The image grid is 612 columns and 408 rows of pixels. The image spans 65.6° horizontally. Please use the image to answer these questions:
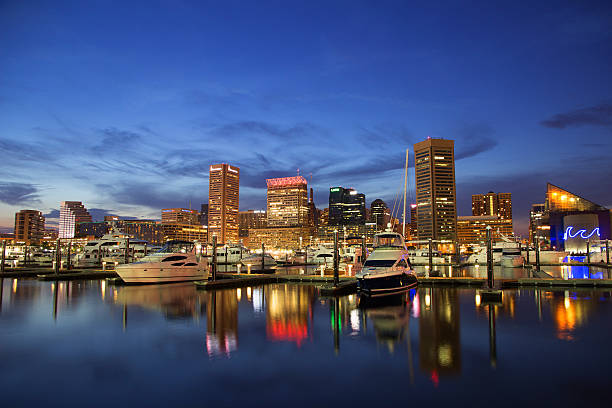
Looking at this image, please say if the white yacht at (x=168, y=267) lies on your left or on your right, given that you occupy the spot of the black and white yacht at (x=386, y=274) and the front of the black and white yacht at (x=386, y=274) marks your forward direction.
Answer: on your right

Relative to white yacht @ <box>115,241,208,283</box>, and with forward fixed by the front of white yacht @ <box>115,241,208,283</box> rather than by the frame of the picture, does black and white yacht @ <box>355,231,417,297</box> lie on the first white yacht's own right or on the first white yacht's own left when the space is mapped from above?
on the first white yacht's own left

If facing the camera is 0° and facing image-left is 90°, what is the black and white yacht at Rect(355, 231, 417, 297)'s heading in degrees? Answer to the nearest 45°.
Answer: approximately 45°

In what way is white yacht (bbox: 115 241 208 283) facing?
to the viewer's left
